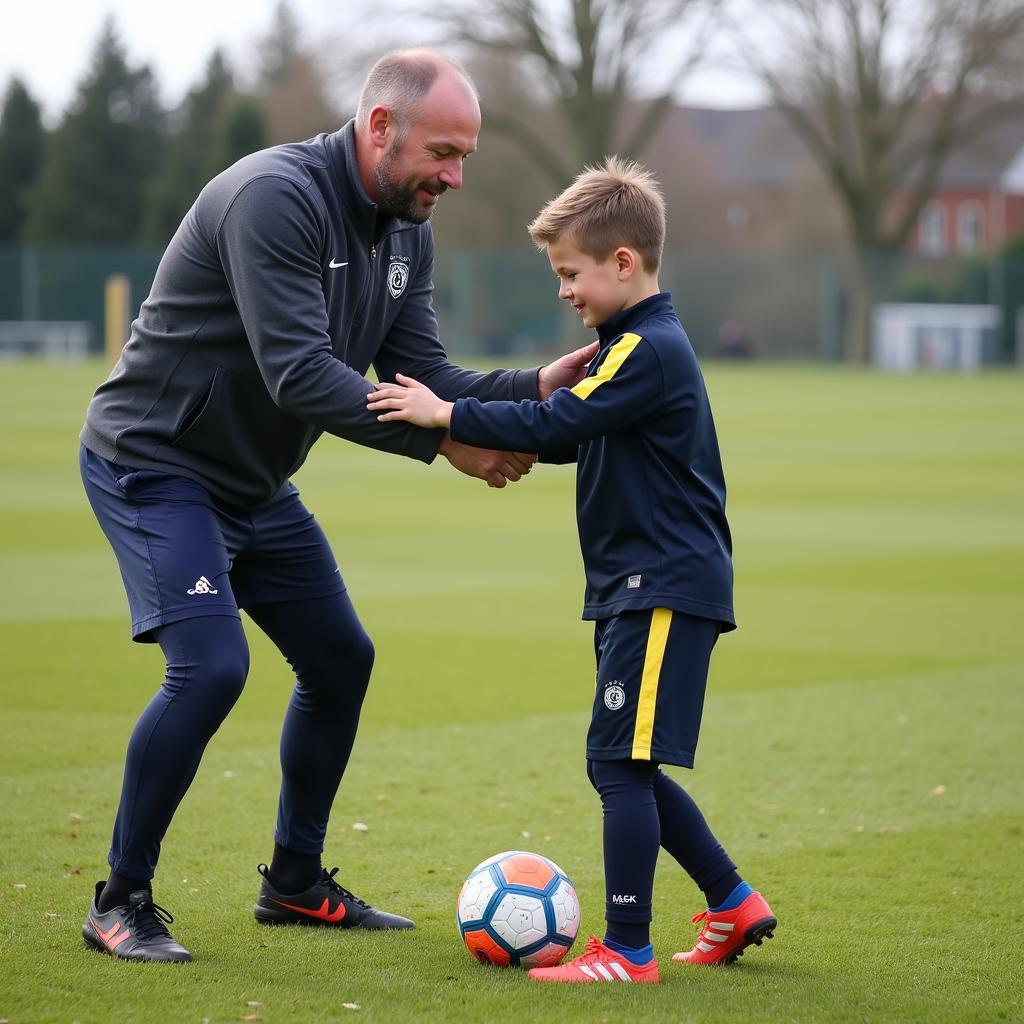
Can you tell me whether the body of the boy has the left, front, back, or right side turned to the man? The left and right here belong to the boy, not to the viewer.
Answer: front

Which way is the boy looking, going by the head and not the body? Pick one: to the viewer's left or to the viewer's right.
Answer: to the viewer's left

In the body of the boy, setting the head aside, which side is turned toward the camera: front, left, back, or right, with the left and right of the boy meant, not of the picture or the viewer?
left
